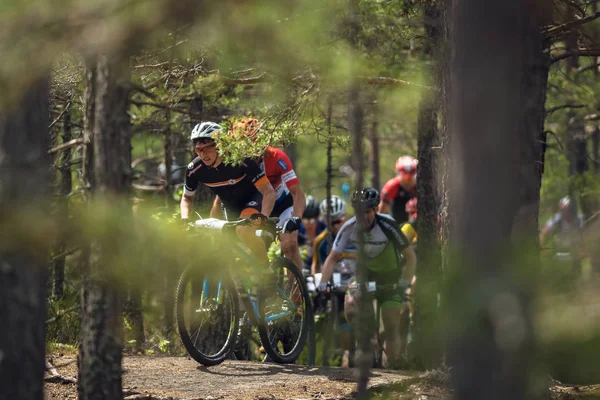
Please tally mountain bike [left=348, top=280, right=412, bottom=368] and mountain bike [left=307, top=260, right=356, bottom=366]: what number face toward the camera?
2

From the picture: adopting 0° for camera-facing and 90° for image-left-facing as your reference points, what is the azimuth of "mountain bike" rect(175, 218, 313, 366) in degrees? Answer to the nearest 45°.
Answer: approximately 45°

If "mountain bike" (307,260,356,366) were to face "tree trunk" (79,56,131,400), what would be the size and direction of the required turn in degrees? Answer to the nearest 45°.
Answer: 0° — it already faces it

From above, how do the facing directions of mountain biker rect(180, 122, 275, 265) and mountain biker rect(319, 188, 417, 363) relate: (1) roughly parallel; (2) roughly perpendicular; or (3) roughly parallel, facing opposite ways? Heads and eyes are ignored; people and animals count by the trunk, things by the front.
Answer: roughly parallel

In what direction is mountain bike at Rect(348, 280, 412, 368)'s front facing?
toward the camera

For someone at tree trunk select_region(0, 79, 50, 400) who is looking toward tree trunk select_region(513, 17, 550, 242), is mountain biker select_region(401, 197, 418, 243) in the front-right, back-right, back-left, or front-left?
front-left

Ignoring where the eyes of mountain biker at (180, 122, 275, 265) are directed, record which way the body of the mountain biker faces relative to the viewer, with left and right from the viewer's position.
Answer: facing the viewer and to the left of the viewer

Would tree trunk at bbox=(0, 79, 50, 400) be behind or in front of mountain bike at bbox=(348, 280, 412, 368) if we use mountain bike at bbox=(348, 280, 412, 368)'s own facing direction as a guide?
in front

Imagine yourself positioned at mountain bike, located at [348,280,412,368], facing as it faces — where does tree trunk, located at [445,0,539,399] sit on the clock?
The tree trunk is roughly at 12 o'clock from the mountain bike.

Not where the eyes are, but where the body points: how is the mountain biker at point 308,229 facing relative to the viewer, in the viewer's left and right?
facing the viewer

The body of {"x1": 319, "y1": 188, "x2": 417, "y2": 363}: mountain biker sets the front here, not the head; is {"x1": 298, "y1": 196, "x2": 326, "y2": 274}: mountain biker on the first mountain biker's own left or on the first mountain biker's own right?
on the first mountain biker's own right

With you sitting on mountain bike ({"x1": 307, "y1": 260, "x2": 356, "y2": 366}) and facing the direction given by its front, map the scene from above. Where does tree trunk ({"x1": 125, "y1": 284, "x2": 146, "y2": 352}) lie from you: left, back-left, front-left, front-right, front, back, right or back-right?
front-right

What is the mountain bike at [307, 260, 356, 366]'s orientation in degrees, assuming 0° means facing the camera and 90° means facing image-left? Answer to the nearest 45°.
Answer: approximately 0°

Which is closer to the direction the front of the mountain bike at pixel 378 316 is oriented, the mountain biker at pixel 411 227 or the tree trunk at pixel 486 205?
the tree trunk
